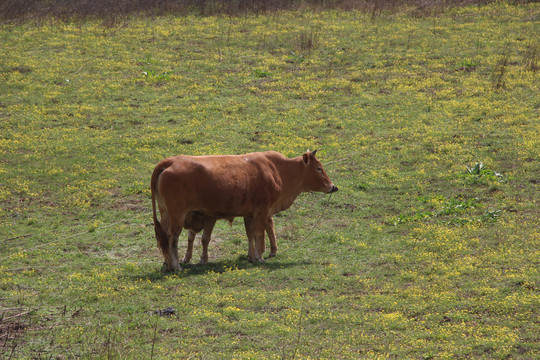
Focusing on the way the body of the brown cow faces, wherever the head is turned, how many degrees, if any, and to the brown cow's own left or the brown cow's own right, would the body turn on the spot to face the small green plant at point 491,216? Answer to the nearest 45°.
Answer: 0° — it already faces it

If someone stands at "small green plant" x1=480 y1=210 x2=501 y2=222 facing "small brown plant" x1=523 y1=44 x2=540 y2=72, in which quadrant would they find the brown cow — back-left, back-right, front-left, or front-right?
back-left

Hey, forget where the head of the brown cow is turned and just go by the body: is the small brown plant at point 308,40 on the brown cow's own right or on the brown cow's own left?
on the brown cow's own left

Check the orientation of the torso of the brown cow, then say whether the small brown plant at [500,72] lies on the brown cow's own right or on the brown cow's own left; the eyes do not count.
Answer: on the brown cow's own left

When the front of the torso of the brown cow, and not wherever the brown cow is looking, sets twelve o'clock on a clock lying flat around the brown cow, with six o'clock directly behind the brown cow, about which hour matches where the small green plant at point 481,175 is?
The small green plant is roughly at 11 o'clock from the brown cow.

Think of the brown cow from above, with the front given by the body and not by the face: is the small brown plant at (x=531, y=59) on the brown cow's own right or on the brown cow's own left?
on the brown cow's own left

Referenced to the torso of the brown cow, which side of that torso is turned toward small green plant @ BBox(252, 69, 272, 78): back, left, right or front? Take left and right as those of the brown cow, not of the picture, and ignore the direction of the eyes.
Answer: left

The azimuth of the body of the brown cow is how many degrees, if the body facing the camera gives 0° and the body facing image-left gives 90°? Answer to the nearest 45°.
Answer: approximately 270°

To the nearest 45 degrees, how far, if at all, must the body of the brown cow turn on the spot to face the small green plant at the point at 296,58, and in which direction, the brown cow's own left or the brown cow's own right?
approximately 90° to the brown cow's own left

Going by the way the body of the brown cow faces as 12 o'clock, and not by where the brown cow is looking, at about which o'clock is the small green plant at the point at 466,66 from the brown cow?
The small green plant is roughly at 10 o'clock from the brown cow.
